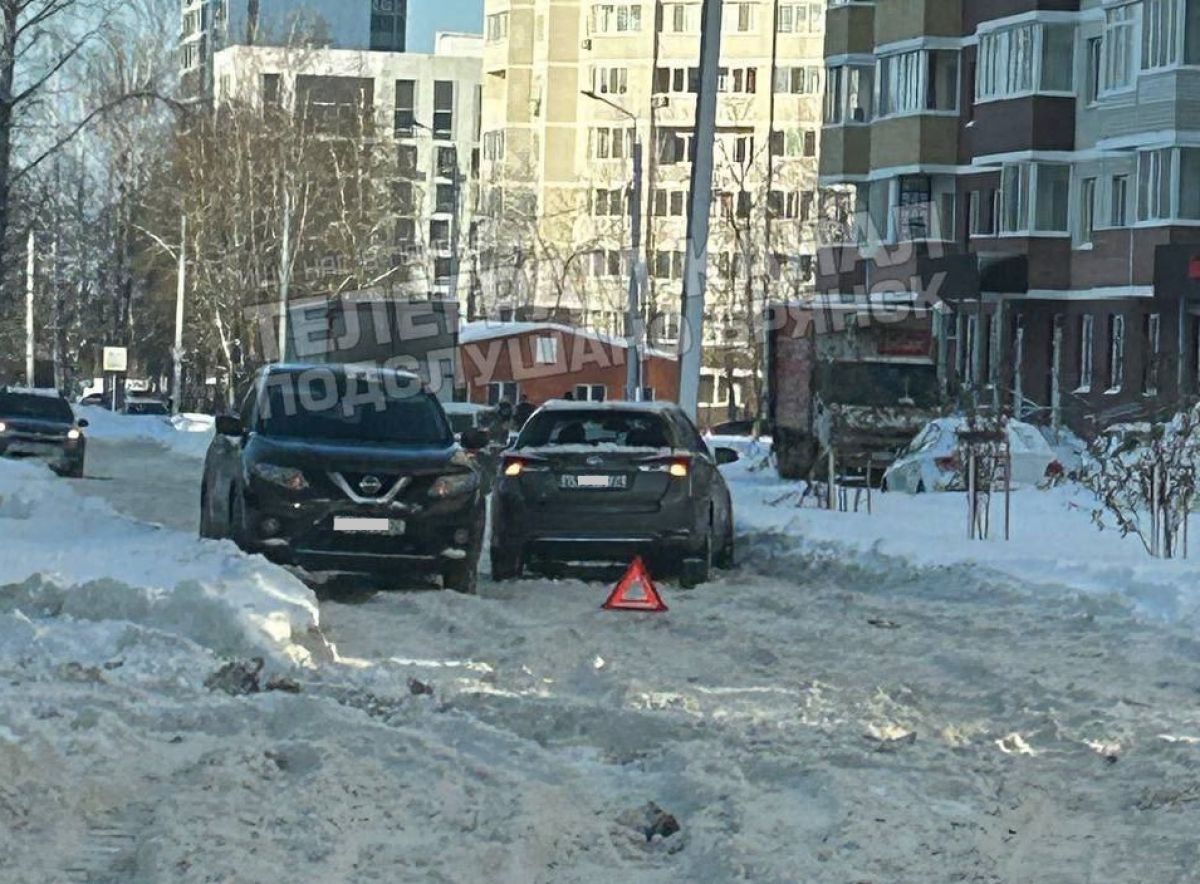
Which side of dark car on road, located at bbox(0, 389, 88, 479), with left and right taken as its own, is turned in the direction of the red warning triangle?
front

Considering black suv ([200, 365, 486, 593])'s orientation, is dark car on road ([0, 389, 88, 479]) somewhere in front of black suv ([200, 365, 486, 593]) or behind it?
behind

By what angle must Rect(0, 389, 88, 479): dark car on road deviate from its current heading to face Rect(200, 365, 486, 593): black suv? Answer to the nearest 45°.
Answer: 0° — it already faces it

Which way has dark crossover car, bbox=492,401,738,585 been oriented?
away from the camera

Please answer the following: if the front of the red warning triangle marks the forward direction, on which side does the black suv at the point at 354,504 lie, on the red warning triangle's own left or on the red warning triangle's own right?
on the red warning triangle's own right

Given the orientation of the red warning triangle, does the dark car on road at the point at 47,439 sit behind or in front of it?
behind

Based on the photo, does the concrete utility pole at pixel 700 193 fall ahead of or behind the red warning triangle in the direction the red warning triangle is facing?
behind

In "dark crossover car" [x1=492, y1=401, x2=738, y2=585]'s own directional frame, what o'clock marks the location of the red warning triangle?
The red warning triangle is roughly at 6 o'clock from the dark crossover car.

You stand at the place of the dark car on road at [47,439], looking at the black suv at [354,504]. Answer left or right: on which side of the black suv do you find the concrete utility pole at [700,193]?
left

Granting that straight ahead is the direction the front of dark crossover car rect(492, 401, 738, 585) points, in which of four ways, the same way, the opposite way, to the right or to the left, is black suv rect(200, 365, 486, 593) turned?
the opposite way
